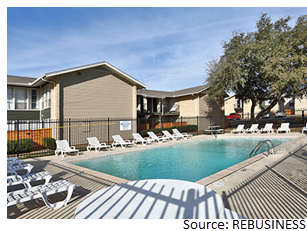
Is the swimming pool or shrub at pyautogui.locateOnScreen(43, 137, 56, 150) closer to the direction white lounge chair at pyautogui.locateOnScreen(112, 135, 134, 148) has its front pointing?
the swimming pool

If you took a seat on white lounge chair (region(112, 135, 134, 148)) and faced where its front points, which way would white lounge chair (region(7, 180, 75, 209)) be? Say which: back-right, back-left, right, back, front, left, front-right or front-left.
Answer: front-right

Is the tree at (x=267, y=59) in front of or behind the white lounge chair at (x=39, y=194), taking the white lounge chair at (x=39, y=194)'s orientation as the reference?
in front

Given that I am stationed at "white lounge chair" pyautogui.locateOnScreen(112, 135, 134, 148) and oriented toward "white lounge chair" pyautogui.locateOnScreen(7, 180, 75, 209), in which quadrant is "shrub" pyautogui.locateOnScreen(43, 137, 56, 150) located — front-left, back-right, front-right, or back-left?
front-right

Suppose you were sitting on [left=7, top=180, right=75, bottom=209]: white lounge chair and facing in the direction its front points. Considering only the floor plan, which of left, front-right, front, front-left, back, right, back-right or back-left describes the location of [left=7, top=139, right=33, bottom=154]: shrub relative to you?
left

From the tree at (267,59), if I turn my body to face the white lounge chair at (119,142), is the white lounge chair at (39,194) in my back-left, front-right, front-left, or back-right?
front-left

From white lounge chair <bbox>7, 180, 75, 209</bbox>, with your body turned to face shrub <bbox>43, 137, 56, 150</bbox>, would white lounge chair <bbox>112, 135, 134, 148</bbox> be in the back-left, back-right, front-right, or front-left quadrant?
front-right

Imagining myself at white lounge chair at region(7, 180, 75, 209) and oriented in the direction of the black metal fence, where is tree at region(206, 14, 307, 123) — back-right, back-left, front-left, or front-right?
front-right

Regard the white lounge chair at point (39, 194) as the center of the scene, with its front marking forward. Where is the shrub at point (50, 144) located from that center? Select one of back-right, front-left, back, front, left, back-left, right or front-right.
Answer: left

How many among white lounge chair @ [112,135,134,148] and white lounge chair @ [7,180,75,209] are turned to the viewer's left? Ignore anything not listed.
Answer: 0

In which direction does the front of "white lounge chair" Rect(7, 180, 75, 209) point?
to the viewer's right

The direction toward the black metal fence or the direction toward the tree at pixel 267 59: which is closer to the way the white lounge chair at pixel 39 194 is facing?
the tree
